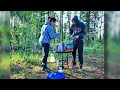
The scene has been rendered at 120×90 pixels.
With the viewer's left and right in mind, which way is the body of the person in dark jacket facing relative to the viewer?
facing the viewer and to the left of the viewer

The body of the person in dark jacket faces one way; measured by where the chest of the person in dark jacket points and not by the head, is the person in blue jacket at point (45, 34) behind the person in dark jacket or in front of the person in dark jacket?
in front

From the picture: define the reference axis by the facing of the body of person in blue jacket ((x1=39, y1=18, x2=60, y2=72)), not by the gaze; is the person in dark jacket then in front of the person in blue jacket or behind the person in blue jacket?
in front

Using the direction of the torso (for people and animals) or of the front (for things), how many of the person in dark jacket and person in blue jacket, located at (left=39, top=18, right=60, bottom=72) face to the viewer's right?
1

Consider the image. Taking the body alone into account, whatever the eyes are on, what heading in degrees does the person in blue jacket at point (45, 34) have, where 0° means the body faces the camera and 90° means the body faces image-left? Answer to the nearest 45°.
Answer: approximately 270°
